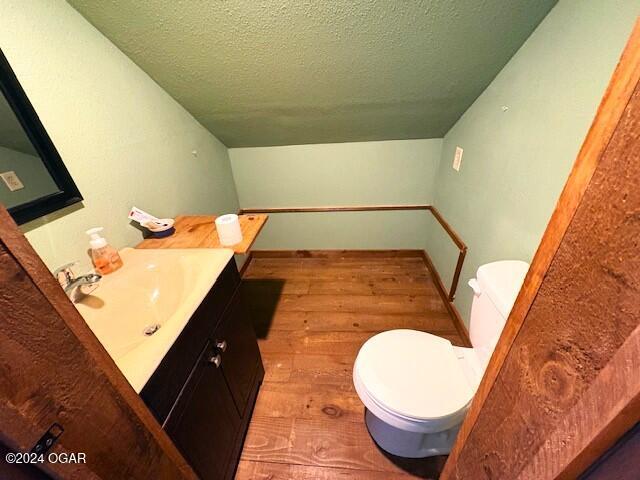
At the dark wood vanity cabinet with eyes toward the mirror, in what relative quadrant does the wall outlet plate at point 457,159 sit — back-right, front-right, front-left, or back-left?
back-right

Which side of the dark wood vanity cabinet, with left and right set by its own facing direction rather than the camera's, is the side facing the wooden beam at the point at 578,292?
front

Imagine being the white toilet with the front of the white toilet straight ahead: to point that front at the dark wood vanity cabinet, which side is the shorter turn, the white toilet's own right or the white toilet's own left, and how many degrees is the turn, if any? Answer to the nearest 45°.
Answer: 0° — it already faces it

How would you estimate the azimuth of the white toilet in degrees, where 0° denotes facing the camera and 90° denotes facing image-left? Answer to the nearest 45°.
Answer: approximately 45°

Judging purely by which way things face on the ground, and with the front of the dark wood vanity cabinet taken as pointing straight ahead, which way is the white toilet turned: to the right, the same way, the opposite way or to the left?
the opposite way

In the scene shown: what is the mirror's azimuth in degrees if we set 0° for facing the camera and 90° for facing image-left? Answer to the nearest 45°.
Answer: approximately 315°

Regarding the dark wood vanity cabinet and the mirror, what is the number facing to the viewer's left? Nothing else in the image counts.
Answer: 0

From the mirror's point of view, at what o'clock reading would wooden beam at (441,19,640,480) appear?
The wooden beam is roughly at 1 o'clock from the mirror.

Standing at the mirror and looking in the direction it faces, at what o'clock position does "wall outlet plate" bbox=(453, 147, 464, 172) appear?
The wall outlet plate is roughly at 11 o'clock from the mirror.

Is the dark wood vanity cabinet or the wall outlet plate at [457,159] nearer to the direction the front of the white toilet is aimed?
the dark wood vanity cabinet

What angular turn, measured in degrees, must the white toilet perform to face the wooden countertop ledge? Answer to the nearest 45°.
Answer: approximately 45° to its right
